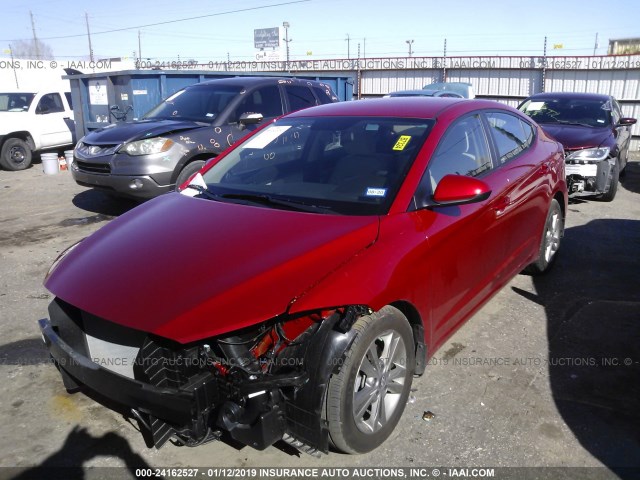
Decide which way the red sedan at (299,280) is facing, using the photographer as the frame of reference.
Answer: facing the viewer and to the left of the viewer

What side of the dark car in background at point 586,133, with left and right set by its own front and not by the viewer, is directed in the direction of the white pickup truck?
right

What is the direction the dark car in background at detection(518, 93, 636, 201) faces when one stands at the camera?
facing the viewer

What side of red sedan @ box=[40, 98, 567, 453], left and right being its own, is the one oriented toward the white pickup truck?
right

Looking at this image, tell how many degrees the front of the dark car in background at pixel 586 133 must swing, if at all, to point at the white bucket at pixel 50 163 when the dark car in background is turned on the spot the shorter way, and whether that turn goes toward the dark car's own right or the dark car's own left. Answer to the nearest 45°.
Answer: approximately 90° to the dark car's own right

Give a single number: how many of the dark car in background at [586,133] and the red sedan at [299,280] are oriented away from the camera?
0

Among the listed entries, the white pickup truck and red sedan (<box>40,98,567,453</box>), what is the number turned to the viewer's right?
0

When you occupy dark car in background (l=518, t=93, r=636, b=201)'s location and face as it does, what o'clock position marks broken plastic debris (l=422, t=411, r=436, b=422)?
The broken plastic debris is roughly at 12 o'clock from the dark car in background.

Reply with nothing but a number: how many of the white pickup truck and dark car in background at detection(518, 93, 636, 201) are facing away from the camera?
0

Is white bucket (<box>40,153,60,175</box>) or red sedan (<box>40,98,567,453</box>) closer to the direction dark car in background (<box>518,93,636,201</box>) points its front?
the red sedan
